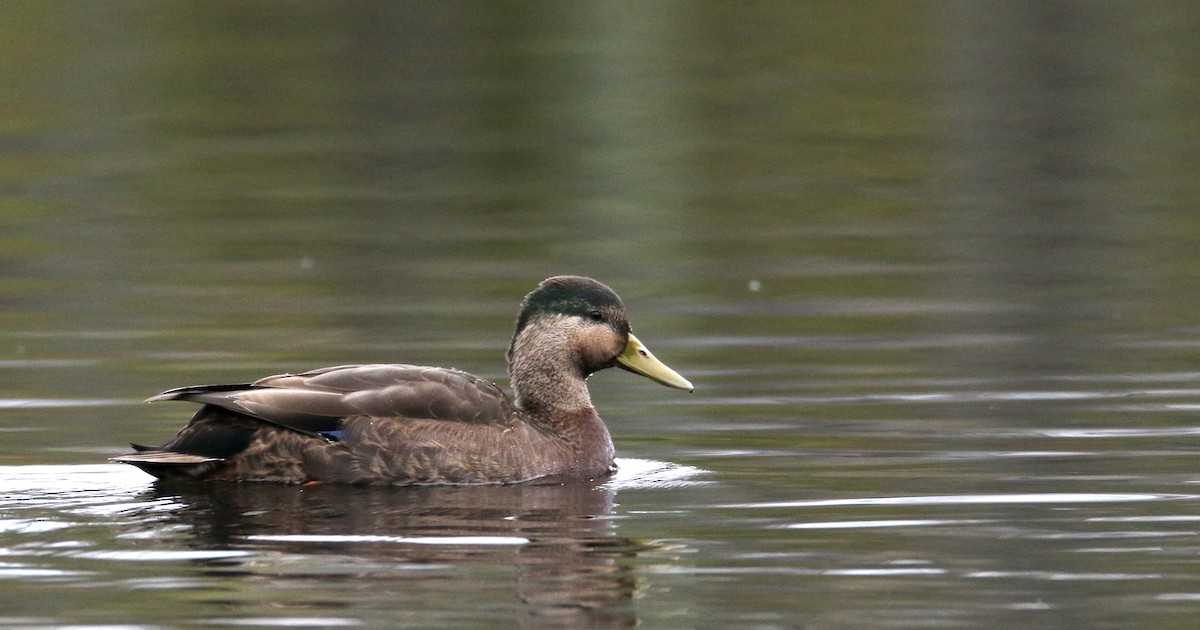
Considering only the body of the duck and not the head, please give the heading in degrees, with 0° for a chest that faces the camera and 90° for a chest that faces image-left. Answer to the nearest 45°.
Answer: approximately 270°
